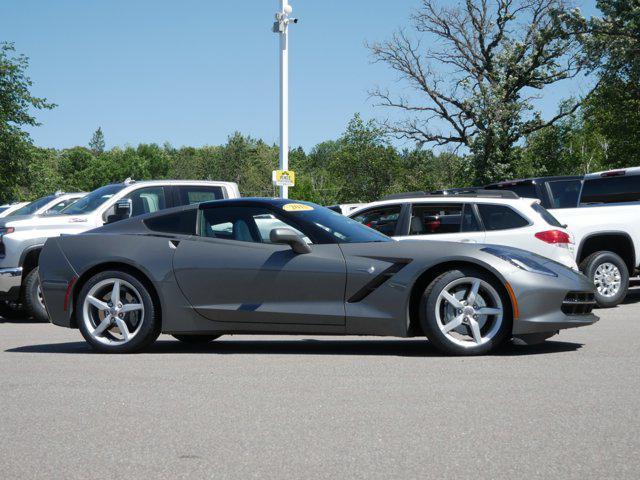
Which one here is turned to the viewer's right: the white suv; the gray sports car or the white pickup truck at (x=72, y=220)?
the gray sports car

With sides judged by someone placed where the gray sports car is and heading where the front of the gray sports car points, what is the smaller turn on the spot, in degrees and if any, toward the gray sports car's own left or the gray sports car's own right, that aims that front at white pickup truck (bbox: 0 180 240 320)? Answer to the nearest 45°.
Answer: approximately 135° to the gray sports car's own left

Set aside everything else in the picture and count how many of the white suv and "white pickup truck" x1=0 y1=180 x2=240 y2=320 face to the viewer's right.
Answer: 0

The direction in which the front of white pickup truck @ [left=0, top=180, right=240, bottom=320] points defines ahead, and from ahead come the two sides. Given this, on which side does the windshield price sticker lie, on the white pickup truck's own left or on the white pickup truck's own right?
on the white pickup truck's own left

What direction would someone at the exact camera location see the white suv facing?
facing away from the viewer and to the left of the viewer

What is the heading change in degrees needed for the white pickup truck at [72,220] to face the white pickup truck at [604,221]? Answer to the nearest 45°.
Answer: approximately 135° to its left

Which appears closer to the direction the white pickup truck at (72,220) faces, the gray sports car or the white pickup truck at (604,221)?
the gray sports car

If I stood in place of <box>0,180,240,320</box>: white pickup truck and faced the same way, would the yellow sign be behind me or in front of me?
behind

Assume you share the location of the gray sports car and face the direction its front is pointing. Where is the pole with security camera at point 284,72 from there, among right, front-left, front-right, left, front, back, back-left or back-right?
left

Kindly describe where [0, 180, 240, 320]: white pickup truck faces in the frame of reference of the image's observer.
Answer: facing the viewer and to the left of the viewer

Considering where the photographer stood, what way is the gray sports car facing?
facing to the right of the viewer

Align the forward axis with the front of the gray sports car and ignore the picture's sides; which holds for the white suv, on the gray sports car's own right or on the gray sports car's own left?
on the gray sports car's own left

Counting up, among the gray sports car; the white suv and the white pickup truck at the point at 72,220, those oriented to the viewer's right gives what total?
1

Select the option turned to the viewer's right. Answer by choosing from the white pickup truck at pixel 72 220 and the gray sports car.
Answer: the gray sports car

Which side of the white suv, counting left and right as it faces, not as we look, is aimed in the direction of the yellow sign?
front
